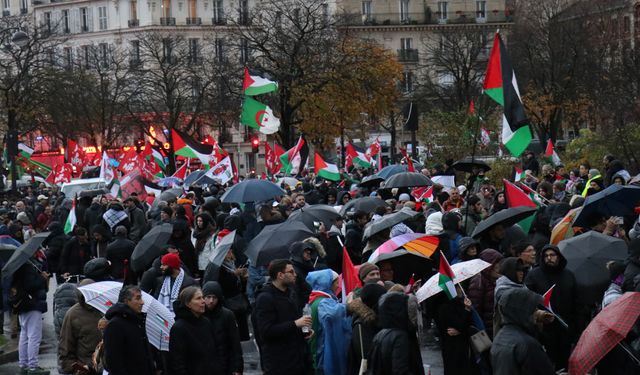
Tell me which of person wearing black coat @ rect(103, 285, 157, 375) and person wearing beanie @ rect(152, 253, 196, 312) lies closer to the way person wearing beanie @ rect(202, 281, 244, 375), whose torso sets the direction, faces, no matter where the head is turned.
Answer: the person wearing black coat

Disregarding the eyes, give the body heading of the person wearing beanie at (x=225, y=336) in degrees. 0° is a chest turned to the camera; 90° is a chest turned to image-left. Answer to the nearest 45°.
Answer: approximately 45°

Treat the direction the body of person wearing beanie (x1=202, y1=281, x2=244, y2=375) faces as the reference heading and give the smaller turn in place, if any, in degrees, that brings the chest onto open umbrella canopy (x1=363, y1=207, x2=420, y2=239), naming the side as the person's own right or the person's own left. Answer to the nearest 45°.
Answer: approximately 180°

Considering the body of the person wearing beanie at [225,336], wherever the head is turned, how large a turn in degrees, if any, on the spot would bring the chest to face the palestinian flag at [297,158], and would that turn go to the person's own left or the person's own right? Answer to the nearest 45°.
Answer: approximately 135° to the person's own right

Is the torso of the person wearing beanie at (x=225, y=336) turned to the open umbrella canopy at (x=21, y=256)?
no

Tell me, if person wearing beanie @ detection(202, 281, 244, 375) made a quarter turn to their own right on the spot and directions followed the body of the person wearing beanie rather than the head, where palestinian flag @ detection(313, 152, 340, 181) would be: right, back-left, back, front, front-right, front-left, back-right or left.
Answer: front-right

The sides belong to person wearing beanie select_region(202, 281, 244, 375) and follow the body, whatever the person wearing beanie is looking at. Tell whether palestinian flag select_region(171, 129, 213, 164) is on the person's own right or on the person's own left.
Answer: on the person's own right

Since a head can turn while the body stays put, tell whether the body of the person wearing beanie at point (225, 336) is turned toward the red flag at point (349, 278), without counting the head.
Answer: no

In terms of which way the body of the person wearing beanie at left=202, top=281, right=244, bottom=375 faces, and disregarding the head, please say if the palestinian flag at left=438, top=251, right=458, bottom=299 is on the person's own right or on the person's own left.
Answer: on the person's own left

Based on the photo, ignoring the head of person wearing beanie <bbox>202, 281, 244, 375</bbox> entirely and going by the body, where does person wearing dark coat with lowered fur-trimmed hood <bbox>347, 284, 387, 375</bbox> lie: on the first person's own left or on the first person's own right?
on the first person's own left

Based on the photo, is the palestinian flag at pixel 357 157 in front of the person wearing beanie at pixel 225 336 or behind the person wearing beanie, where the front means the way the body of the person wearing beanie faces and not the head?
behind
